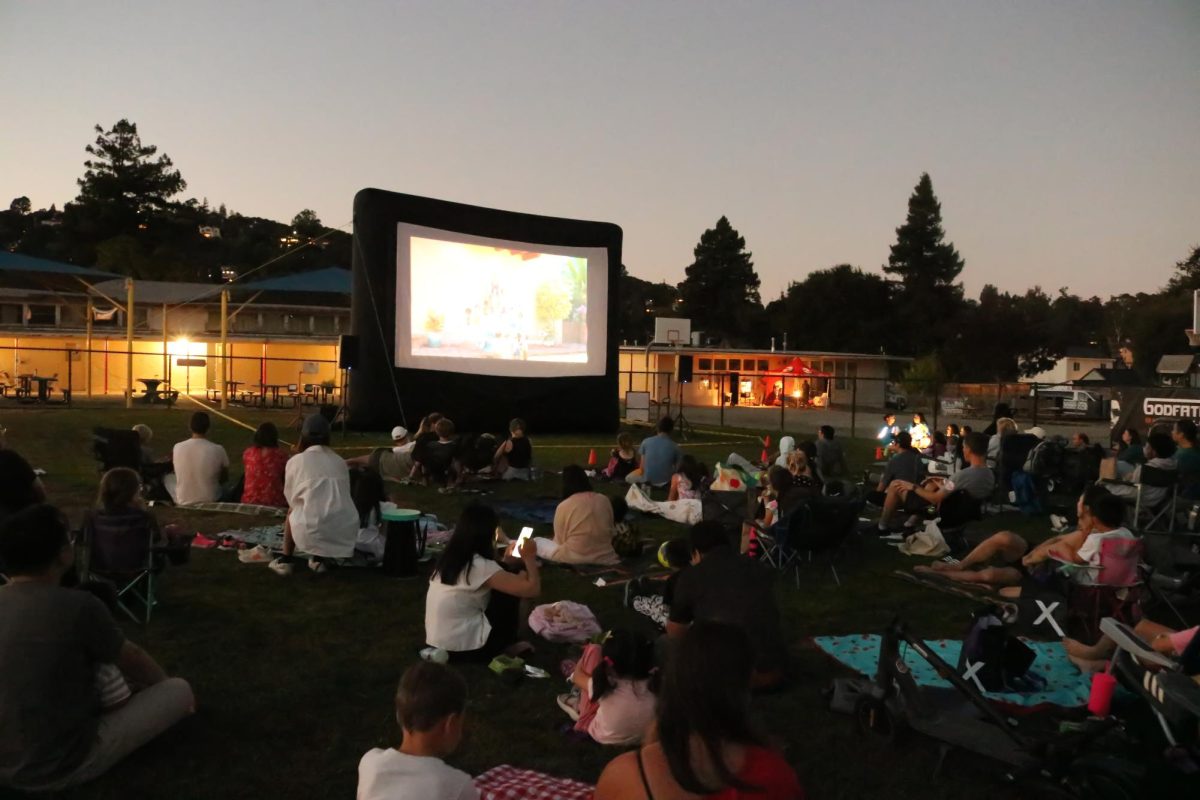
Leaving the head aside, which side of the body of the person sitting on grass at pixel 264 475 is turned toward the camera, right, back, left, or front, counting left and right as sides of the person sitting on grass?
back

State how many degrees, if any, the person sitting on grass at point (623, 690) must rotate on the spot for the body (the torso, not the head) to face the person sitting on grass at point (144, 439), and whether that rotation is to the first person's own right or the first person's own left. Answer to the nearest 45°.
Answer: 0° — they already face them

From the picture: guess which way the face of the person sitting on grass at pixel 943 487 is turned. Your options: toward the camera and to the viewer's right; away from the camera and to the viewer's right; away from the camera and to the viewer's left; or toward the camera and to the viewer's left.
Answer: away from the camera and to the viewer's left

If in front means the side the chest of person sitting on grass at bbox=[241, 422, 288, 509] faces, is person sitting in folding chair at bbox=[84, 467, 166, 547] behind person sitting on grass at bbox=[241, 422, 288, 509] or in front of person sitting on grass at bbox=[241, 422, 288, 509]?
behind

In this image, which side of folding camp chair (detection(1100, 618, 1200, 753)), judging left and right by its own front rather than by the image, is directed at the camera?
left

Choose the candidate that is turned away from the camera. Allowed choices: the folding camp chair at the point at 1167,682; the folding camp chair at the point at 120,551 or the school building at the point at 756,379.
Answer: the folding camp chair at the point at 120,551

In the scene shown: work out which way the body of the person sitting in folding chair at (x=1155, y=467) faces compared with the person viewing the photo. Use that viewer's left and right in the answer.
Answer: facing to the left of the viewer

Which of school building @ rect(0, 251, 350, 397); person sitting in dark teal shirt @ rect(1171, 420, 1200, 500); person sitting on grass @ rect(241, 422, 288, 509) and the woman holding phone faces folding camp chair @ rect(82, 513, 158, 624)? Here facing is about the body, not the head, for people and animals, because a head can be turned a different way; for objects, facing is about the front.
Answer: the school building

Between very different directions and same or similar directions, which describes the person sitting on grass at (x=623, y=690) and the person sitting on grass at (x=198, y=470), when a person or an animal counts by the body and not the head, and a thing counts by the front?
same or similar directions

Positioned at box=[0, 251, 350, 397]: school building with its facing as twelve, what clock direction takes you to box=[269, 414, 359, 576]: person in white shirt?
The person in white shirt is roughly at 12 o'clock from the school building.

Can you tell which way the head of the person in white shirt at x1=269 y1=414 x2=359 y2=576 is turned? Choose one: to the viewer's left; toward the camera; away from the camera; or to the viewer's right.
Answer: away from the camera

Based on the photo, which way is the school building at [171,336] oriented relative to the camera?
toward the camera

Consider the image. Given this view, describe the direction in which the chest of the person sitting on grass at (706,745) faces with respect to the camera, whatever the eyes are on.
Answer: away from the camera

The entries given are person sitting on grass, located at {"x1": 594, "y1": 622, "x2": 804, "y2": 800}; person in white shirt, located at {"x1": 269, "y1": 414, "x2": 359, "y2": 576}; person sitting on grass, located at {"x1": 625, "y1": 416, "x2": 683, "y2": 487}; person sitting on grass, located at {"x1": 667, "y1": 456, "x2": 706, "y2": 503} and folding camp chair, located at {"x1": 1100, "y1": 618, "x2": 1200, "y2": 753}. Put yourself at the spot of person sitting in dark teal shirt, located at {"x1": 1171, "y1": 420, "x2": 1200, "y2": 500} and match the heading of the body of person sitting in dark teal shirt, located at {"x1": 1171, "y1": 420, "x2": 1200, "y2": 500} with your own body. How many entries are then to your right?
0

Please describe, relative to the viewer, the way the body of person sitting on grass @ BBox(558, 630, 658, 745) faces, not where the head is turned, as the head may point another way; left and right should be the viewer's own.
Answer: facing away from the viewer and to the left of the viewer

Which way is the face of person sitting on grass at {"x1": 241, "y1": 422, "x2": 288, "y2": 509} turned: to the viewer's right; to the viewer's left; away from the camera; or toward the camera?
away from the camera

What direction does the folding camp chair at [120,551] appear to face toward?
away from the camera

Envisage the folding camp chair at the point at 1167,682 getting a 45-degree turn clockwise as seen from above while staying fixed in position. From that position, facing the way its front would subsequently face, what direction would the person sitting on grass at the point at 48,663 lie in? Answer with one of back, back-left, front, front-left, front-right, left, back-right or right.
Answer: left

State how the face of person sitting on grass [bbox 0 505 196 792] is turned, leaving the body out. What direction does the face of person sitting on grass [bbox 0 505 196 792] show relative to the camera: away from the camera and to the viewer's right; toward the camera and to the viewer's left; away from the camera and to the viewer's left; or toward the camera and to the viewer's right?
away from the camera and to the viewer's right

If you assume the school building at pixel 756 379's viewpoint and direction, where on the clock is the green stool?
The green stool is roughly at 12 o'clock from the school building.

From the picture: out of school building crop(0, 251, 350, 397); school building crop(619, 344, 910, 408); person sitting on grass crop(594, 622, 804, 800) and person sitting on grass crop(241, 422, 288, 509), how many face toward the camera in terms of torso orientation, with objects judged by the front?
2
